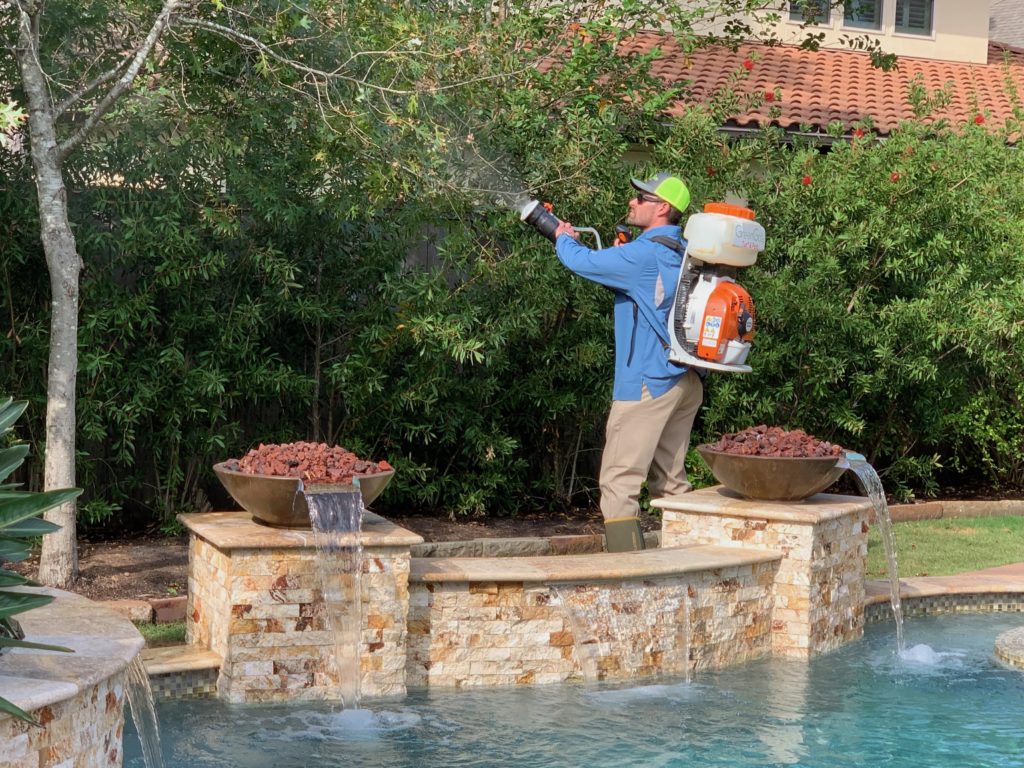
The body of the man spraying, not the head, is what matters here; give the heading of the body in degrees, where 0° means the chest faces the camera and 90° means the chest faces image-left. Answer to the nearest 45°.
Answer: approximately 90°

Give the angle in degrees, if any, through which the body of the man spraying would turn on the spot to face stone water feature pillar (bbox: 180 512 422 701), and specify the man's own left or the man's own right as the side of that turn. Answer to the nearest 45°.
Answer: approximately 45° to the man's own left

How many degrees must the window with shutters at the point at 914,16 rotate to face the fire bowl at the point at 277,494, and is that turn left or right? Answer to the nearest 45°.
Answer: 0° — it already faces it

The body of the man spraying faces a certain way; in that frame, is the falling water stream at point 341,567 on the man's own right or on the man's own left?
on the man's own left

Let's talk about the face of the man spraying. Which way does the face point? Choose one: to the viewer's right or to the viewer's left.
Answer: to the viewer's left

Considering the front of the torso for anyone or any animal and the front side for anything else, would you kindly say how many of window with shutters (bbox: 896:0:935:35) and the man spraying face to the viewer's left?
1

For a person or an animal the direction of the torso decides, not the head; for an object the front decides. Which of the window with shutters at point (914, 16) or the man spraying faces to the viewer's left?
the man spraying

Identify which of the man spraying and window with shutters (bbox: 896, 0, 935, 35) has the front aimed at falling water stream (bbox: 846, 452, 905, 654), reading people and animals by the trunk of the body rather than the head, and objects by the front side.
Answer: the window with shutters

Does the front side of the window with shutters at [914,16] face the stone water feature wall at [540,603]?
yes

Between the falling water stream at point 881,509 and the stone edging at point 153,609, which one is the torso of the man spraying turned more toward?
the stone edging

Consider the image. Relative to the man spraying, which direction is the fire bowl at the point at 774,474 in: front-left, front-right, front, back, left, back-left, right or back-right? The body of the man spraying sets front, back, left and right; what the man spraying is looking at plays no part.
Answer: back

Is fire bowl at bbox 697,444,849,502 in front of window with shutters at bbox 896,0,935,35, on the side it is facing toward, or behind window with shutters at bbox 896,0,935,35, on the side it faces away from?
in front

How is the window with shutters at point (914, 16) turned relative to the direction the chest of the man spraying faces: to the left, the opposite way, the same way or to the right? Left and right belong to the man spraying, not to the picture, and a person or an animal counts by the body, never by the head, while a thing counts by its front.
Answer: to the left
